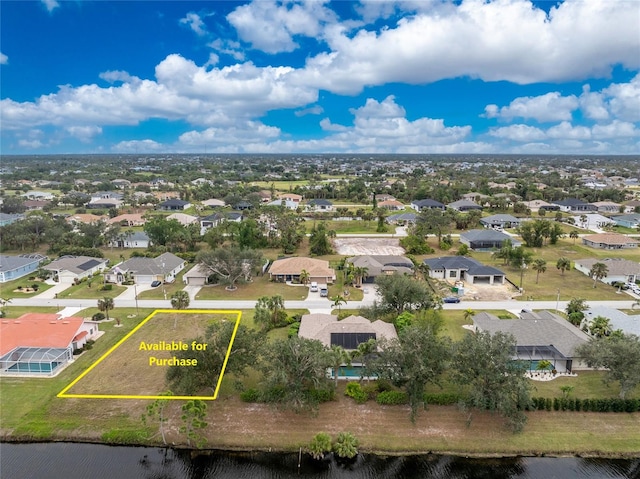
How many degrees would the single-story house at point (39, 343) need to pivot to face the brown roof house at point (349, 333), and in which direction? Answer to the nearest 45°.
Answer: approximately 135° to its right

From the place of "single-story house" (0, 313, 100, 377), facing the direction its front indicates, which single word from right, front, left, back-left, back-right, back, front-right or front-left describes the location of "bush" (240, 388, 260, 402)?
back-right

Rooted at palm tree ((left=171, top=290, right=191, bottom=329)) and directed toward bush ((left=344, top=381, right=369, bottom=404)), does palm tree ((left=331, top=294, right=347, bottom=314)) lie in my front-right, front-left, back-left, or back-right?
front-left

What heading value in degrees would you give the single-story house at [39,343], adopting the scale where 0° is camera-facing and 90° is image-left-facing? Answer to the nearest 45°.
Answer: approximately 180°

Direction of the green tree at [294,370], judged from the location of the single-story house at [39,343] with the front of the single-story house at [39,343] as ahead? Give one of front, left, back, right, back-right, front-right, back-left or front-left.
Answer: back-right

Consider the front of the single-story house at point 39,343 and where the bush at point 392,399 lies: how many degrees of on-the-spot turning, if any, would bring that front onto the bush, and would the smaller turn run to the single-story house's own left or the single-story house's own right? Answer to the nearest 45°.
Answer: approximately 135° to the single-story house's own right

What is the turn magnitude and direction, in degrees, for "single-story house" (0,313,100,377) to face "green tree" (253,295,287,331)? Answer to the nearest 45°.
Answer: approximately 90° to its right

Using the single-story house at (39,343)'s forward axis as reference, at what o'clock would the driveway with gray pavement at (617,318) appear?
The driveway with gray pavement is roughly at 4 o'clock from the single-story house.

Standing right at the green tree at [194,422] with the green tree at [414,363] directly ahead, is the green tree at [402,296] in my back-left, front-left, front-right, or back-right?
front-left

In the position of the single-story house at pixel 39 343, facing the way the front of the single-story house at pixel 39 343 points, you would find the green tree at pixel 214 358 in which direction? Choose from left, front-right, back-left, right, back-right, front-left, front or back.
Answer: back-right

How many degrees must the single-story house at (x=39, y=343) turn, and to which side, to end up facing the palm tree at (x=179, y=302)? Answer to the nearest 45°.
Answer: approximately 90° to its right

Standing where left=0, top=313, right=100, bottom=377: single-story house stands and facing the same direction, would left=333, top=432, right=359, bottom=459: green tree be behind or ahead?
behind

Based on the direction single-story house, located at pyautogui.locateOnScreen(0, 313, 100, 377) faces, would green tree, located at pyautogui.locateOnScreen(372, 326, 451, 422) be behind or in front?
behind

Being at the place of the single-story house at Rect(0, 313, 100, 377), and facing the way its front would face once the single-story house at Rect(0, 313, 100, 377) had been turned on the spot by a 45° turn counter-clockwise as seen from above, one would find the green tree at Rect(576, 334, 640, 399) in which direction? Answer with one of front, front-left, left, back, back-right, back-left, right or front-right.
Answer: back

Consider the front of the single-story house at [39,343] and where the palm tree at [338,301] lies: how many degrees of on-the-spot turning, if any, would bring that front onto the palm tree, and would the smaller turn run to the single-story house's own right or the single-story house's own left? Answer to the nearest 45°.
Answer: approximately 90° to the single-story house's own right

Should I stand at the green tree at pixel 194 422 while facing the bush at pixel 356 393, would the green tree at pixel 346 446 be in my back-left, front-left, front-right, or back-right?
front-right

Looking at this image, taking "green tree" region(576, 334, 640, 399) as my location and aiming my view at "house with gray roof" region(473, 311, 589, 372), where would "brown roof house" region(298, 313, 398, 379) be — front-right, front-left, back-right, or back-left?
front-left
